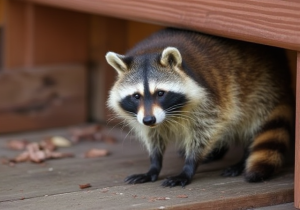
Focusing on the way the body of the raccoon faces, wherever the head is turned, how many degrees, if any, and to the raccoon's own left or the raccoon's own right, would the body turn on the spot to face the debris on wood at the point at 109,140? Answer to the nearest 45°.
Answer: approximately 90° to the raccoon's own right

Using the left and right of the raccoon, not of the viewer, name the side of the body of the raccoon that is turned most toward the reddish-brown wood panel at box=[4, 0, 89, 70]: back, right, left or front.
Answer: right

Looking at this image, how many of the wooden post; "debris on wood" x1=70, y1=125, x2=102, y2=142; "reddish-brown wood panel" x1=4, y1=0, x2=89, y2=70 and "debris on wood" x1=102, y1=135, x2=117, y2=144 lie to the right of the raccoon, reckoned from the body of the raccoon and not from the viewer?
3

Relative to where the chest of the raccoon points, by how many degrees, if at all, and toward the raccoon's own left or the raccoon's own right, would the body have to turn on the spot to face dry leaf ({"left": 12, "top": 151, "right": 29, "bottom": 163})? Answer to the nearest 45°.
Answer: approximately 45° to the raccoon's own right

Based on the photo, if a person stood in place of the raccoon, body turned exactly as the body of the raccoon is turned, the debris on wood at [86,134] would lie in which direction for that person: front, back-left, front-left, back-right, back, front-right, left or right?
right

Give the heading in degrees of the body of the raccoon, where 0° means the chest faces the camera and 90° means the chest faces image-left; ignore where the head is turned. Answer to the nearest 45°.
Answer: approximately 45°

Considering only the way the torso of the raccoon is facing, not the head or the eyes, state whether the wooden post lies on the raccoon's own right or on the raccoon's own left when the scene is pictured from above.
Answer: on the raccoon's own left
